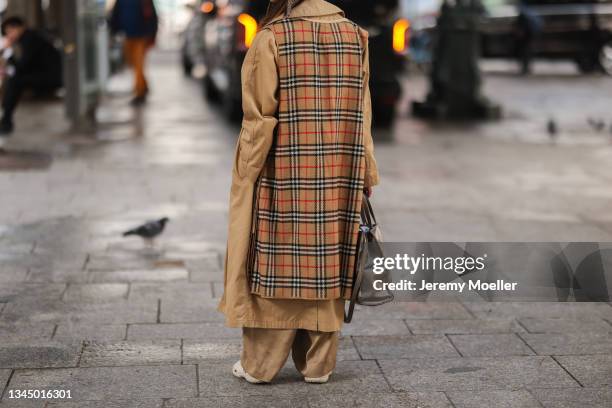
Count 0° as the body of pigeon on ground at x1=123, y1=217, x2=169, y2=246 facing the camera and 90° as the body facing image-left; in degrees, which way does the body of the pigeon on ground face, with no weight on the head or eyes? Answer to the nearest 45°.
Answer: approximately 270°

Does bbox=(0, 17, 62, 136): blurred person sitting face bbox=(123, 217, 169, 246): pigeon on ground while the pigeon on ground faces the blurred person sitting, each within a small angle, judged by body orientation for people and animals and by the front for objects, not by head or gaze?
no

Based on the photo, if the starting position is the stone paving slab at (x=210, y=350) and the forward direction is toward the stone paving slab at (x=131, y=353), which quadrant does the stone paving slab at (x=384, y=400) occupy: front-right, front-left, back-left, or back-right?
back-left

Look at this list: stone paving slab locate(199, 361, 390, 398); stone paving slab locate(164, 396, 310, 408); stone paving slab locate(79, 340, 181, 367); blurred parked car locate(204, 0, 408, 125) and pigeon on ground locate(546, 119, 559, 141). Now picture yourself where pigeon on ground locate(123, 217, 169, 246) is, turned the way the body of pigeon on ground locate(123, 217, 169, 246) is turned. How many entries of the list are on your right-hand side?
3

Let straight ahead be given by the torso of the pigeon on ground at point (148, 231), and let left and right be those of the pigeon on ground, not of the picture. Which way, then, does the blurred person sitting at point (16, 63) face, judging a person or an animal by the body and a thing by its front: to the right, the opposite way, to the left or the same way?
the opposite way

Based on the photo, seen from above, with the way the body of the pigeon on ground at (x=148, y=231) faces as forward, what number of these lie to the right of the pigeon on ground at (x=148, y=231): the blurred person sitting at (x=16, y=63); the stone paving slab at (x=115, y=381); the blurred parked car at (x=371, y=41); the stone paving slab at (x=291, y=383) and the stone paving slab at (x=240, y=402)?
3

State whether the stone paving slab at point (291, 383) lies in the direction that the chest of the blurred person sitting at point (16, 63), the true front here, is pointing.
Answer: no

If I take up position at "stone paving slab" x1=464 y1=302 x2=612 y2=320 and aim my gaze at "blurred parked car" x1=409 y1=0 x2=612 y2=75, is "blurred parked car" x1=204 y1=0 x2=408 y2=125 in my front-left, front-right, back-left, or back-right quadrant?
front-left
